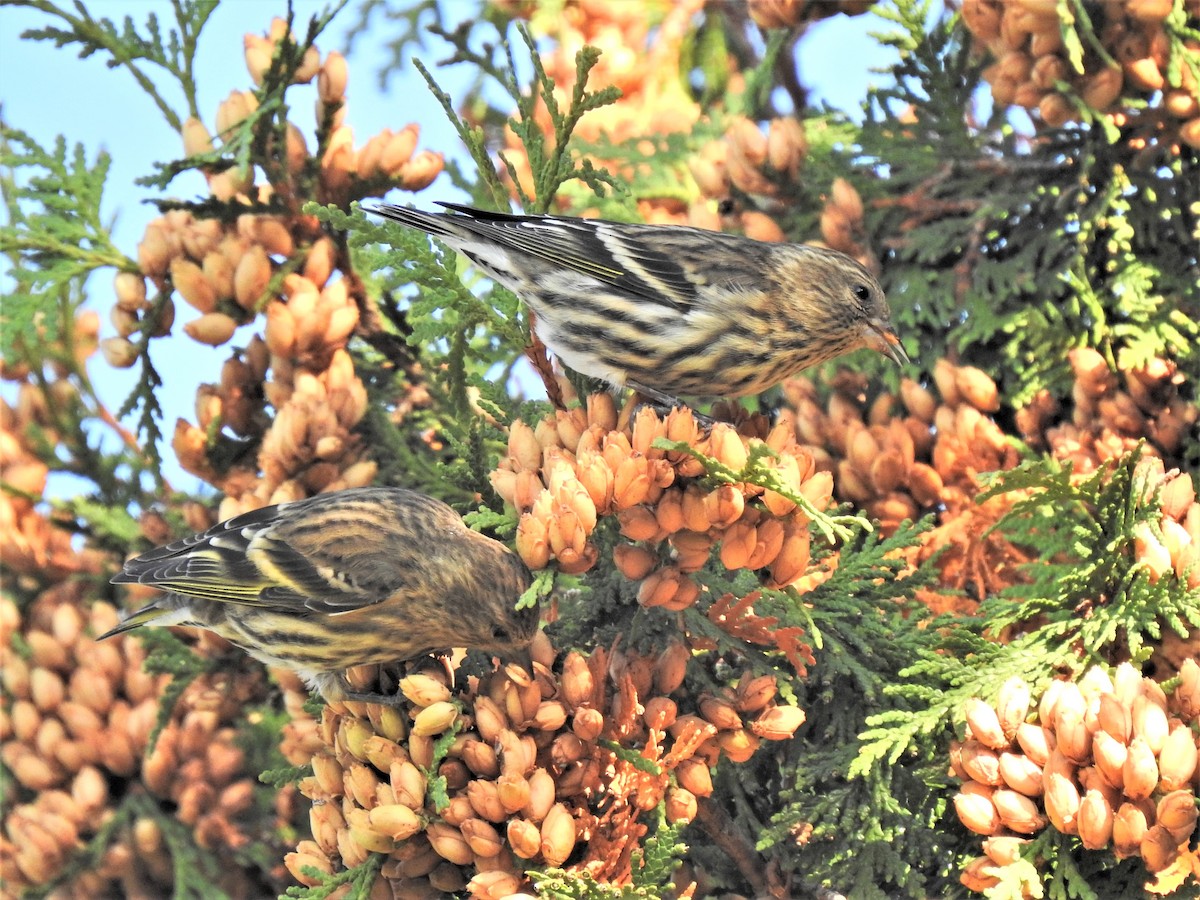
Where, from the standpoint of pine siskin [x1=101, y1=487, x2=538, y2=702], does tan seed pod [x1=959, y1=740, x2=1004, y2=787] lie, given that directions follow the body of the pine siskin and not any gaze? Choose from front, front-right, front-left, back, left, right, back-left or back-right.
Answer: front-right

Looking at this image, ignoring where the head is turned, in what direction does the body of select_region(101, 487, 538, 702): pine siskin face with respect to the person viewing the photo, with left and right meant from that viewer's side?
facing to the right of the viewer

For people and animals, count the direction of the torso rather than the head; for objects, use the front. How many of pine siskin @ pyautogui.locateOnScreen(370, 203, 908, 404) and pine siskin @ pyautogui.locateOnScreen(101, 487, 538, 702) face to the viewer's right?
2

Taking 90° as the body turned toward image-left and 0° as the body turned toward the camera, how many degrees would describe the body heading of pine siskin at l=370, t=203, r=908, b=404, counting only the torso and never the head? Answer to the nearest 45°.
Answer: approximately 270°

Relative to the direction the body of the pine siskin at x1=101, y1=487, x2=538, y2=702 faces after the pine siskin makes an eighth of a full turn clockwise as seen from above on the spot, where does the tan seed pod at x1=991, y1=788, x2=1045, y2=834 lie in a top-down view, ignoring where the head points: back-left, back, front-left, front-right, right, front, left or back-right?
front
